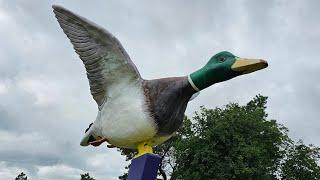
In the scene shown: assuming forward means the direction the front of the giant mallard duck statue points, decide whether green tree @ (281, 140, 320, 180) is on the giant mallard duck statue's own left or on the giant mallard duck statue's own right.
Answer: on the giant mallard duck statue's own left

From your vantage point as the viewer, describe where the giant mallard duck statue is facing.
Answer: facing to the right of the viewer

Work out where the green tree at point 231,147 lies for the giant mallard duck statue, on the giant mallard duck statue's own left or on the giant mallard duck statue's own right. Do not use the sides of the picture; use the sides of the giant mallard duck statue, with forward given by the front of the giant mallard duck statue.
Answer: on the giant mallard duck statue's own left
